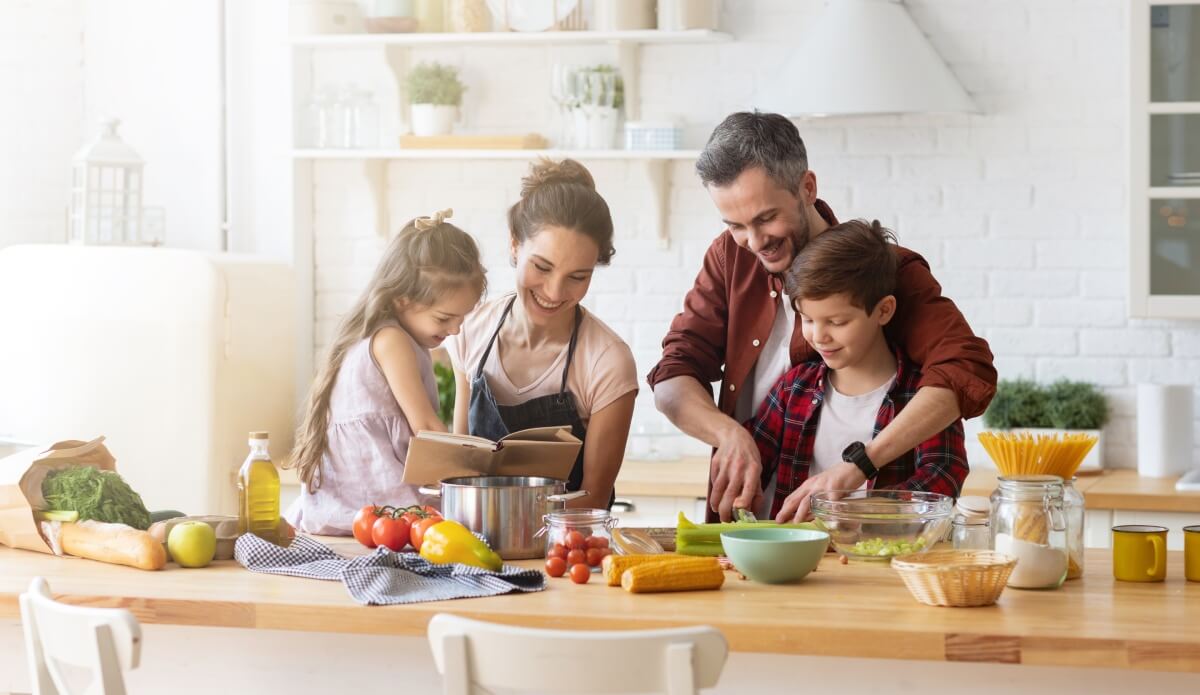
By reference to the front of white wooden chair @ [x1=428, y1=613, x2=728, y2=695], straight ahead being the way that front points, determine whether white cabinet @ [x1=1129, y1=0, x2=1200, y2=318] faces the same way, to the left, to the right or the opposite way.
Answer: the opposite way

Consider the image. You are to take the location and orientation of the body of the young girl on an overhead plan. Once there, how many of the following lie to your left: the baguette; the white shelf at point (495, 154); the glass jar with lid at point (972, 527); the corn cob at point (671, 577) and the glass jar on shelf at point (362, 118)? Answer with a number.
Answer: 2

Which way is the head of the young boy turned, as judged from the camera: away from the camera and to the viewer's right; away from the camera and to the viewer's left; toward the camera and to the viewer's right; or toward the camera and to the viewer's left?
toward the camera and to the viewer's left

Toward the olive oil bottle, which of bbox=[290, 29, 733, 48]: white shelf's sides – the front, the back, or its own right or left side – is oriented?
front

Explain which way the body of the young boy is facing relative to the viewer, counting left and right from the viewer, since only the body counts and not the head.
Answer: facing the viewer and to the left of the viewer

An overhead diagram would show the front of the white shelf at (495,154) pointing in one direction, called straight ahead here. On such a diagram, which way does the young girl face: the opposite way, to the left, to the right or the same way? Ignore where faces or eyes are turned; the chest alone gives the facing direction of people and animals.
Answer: to the left

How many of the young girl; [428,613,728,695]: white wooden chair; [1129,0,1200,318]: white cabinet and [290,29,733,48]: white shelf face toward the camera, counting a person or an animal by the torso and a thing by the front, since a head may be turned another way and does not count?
2

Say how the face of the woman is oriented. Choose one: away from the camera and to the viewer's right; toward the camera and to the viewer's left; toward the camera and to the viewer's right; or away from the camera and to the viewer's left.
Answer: toward the camera and to the viewer's left

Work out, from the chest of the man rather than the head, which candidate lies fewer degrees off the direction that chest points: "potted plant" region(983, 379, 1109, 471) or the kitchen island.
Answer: the kitchen island

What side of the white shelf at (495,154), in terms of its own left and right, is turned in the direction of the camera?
front

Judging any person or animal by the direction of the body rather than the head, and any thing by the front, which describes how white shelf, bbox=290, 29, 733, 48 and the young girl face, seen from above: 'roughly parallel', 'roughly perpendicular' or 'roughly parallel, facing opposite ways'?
roughly perpendicular

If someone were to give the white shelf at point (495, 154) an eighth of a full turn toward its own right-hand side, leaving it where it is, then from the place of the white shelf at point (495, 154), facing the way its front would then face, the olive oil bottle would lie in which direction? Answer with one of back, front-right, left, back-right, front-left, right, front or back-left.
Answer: front-left

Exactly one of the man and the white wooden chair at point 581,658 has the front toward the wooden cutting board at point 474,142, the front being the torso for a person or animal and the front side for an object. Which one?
the white wooden chair

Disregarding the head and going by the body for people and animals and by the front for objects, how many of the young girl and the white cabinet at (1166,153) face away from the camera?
0

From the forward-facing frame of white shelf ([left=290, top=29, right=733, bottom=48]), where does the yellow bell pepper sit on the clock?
The yellow bell pepper is roughly at 12 o'clock from the white shelf.

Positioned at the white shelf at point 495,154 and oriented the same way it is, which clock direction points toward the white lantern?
The white lantern is roughly at 3 o'clock from the white shelf.

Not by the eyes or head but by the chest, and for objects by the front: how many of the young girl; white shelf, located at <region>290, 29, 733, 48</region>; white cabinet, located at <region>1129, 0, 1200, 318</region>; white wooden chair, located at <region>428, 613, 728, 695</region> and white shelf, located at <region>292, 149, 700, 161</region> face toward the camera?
3

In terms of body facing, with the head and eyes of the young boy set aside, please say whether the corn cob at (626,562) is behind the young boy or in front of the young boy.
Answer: in front

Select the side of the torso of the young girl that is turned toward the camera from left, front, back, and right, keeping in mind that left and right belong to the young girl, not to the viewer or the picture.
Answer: right

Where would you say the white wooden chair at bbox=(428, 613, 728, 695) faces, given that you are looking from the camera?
facing away from the viewer

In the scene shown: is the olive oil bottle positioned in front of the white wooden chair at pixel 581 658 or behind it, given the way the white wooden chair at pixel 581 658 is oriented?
in front
